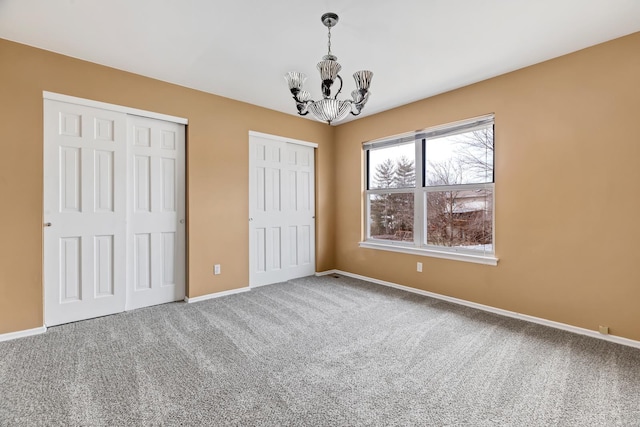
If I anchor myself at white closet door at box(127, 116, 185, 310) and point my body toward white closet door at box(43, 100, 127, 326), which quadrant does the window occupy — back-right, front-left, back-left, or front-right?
back-left

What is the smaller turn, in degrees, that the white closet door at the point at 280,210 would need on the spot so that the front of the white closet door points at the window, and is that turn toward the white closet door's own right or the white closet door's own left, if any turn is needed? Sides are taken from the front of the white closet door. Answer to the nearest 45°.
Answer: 0° — it already faces it

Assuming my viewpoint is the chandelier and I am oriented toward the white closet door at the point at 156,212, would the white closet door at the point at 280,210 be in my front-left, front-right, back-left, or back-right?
front-right

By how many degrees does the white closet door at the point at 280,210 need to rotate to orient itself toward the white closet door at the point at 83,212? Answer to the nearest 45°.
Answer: approximately 90° to its right

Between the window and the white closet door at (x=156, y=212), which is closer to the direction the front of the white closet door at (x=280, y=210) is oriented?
the window

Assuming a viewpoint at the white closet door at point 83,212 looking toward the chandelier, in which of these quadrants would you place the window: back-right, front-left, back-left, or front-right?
front-left

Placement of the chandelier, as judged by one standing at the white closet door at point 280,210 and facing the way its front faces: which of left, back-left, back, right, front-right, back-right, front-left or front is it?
front-right

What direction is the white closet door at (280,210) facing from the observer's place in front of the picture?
facing the viewer and to the right of the viewer

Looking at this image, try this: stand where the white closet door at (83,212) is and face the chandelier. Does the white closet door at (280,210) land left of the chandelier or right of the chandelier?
left

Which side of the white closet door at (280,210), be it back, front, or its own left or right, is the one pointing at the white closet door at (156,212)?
right
